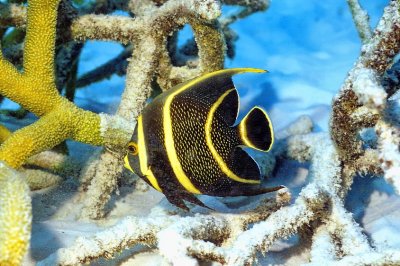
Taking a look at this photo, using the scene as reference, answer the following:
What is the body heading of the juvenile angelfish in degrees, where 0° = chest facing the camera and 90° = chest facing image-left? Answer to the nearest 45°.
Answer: approximately 90°
